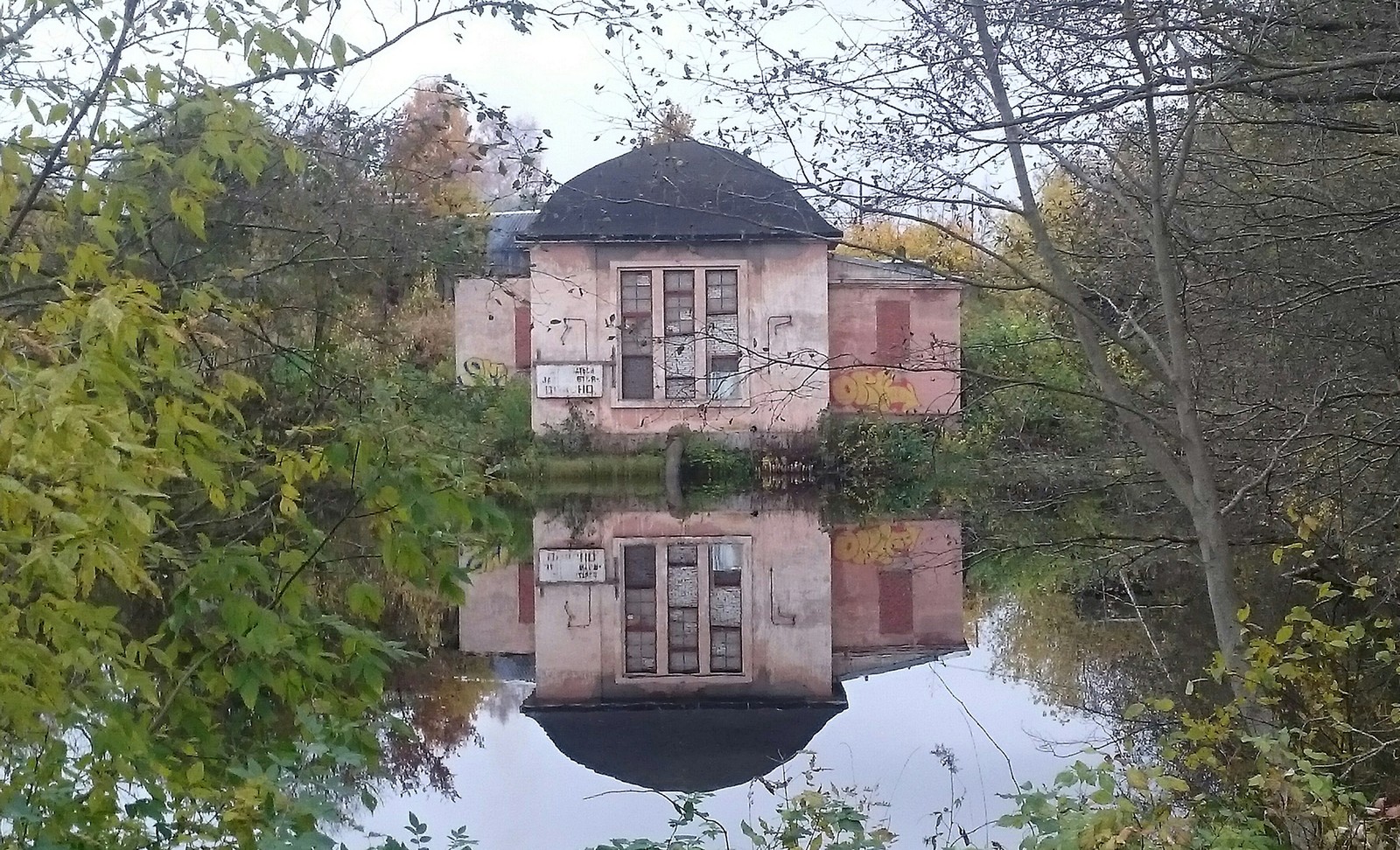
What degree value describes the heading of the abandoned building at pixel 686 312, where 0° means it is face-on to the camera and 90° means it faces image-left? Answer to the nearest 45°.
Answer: approximately 0°

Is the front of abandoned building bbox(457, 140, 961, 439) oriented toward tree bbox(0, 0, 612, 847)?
yes
